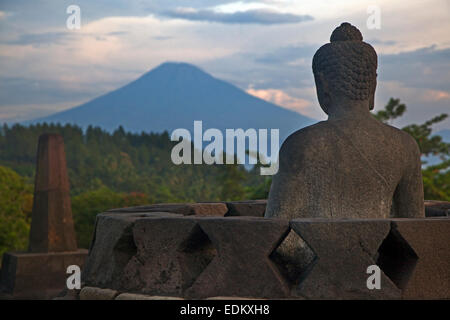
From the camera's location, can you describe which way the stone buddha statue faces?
facing away from the viewer and to the left of the viewer

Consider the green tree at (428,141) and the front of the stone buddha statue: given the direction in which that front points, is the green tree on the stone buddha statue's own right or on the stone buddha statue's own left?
on the stone buddha statue's own right

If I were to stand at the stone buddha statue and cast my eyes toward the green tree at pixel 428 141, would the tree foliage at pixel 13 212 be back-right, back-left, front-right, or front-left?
front-left

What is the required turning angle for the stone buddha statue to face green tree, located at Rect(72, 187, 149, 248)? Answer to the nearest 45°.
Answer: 0° — it already faces it

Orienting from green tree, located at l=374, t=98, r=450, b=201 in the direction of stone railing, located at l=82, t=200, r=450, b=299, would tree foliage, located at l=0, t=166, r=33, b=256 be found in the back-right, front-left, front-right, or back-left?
front-right

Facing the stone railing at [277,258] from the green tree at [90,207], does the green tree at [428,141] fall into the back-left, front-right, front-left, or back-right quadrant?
front-left

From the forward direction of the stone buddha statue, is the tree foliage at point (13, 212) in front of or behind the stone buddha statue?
in front

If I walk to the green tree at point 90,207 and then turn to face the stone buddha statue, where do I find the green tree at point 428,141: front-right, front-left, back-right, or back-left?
front-left
